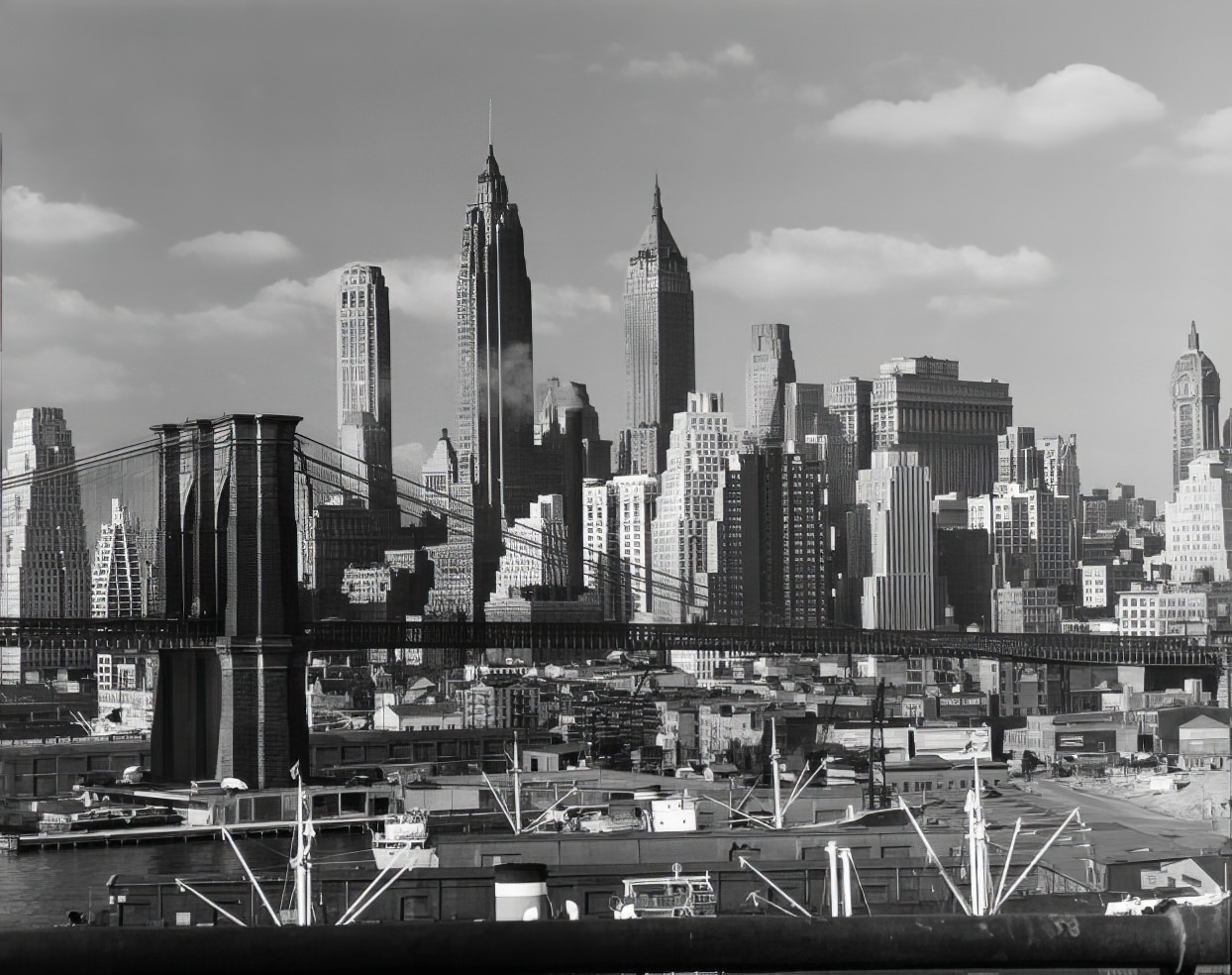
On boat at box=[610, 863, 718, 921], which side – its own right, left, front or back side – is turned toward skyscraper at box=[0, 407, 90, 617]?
left

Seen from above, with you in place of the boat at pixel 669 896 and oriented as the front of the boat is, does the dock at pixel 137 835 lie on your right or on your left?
on your left

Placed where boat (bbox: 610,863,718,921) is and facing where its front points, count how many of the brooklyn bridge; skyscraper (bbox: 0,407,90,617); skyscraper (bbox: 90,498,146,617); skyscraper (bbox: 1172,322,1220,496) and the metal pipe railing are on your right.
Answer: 1

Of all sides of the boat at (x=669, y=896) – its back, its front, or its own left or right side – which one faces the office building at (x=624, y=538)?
left

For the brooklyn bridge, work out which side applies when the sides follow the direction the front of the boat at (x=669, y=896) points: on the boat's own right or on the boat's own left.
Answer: on the boat's own left

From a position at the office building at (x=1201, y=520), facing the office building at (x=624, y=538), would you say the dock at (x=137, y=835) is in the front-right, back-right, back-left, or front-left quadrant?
front-left

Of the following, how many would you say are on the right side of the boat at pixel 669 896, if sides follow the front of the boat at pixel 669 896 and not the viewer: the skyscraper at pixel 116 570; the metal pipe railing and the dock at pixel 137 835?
1

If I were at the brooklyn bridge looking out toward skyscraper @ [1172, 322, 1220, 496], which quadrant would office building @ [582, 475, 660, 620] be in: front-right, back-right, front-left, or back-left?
front-left

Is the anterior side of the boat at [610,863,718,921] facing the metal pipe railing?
no
